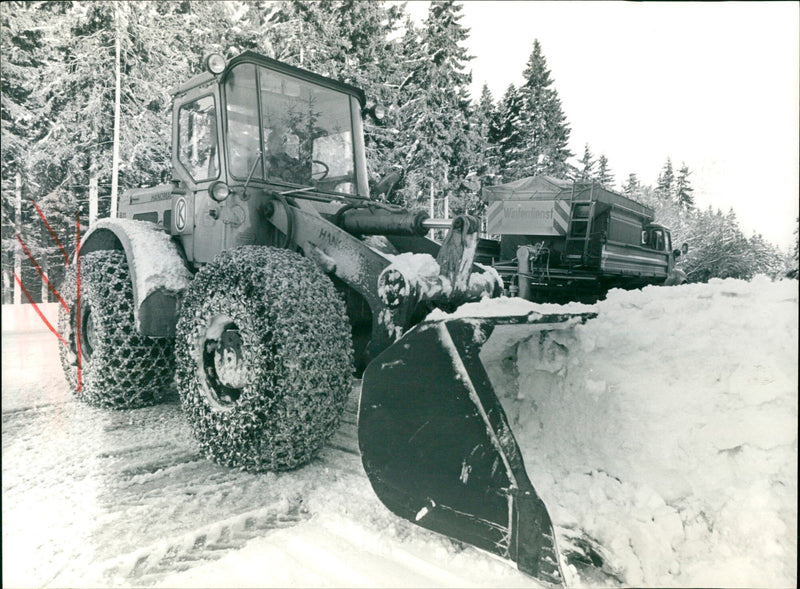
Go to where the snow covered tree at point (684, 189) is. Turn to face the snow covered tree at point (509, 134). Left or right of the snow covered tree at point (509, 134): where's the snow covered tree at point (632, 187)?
right

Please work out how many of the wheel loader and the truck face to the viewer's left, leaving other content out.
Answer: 0

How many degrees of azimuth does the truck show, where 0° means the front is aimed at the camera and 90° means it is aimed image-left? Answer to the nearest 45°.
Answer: approximately 225°

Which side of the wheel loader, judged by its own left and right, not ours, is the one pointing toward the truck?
left

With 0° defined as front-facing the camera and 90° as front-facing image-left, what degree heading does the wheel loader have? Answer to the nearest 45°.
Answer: approximately 315°

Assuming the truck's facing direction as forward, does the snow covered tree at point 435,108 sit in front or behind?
behind
